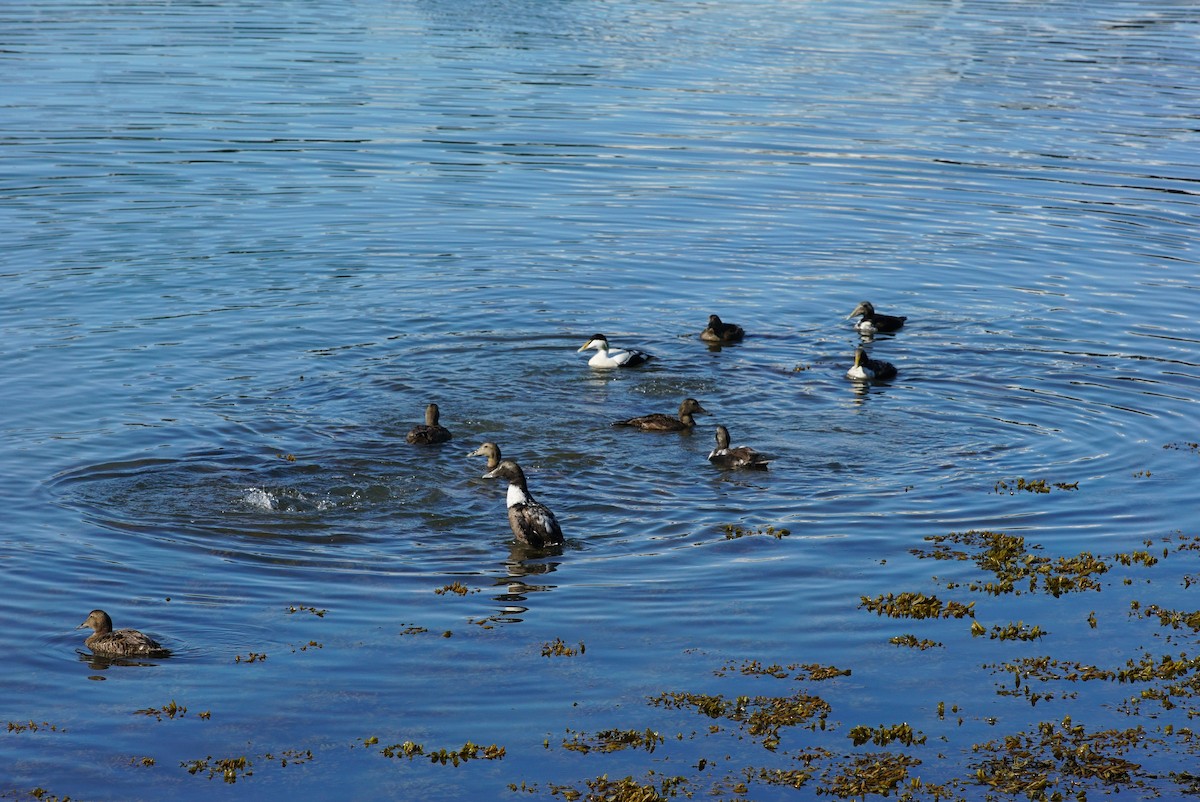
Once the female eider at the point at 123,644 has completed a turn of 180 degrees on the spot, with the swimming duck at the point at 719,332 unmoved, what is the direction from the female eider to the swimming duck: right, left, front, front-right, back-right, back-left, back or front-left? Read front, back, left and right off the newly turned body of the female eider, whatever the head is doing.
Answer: front-left

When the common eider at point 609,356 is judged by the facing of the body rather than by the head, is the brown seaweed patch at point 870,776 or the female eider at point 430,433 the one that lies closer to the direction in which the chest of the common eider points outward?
the female eider

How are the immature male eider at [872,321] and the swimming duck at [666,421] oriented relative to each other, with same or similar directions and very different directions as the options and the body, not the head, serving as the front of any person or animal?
very different directions

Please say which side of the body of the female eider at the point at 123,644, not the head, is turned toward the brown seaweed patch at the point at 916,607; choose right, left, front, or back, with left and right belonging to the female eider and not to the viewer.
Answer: back

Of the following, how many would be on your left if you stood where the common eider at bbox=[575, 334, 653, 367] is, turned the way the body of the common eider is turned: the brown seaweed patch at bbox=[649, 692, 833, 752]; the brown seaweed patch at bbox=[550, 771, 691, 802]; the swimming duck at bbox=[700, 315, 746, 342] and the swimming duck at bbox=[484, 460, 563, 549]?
3

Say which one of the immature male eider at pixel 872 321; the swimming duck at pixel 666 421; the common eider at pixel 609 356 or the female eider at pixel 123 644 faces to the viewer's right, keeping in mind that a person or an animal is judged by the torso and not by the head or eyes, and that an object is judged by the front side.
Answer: the swimming duck

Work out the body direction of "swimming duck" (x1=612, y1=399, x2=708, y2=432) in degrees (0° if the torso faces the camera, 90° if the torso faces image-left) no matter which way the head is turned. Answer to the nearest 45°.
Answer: approximately 270°

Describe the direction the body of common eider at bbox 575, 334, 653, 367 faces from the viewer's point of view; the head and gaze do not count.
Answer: to the viewer's left

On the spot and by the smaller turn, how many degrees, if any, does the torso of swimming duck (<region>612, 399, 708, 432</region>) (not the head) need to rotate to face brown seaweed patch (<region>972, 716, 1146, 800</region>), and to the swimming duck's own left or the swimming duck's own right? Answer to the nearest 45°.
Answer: approximately 90° to the swimming duck's own right

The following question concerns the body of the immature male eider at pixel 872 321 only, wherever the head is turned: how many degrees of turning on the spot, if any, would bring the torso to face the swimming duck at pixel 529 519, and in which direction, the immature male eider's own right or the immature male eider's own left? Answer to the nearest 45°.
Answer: approximately 90° to the immature male eider's own left

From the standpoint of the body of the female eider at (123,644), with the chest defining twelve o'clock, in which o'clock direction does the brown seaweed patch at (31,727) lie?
The brown seaweed patch is roughly at 10 o'clock from the female eider.

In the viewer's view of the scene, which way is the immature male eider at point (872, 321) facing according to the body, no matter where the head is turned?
to the viewer's left

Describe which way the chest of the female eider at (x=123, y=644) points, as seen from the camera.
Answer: to the viewer's left
